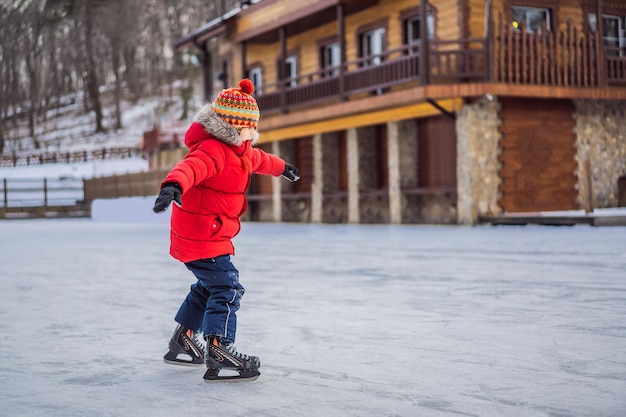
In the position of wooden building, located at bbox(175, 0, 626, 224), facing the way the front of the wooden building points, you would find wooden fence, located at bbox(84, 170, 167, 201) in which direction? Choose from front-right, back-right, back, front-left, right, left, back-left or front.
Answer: right

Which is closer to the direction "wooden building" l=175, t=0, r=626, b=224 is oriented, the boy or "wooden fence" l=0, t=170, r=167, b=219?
the boy

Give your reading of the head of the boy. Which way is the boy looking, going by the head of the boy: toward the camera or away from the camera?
away from the camera

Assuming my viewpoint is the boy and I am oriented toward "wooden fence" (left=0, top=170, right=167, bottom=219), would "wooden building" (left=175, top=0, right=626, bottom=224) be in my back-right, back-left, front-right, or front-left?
front-right

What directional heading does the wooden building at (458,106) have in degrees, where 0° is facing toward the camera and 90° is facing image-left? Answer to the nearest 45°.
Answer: approximately 45°

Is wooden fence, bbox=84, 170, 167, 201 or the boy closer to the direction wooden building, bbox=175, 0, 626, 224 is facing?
the boy

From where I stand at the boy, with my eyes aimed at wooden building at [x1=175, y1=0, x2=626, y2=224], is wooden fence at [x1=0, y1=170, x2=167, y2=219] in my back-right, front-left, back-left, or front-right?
front-left

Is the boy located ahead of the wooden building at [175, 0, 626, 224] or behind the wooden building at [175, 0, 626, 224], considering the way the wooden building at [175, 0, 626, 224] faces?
ahead

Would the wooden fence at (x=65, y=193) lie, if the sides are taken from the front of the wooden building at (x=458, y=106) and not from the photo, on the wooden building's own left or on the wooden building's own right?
on the wooden building's own right

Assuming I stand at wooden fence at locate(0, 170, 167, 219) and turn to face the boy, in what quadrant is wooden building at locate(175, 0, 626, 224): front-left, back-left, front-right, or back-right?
front-left
